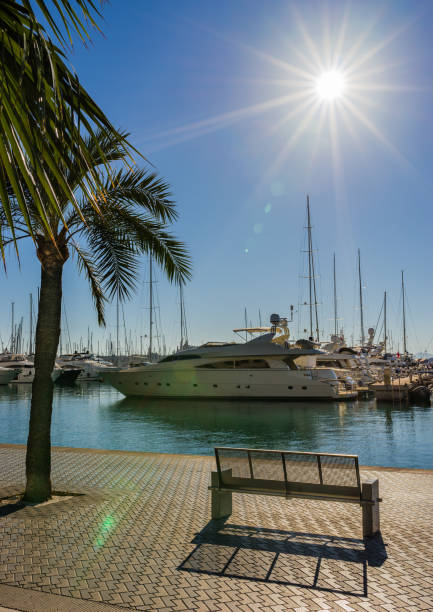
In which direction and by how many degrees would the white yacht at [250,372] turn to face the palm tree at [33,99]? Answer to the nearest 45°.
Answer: approximately 90° to its left

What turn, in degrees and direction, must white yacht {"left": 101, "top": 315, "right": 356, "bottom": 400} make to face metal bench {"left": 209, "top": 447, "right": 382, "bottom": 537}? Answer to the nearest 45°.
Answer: approximately 90° to its left

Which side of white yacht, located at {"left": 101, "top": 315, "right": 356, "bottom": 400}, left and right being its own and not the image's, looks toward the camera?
left
